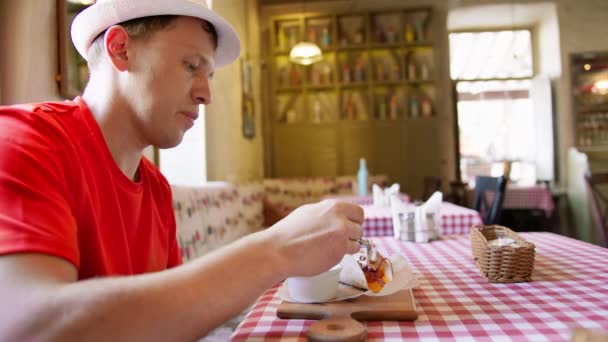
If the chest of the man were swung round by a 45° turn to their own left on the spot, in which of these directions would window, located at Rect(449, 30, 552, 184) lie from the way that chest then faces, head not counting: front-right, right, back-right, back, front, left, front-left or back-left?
front-left

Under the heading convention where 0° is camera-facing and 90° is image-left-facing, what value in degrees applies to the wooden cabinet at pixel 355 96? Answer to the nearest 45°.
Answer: approximately 0°

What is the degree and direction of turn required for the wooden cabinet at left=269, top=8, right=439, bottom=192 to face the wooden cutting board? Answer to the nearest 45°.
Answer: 0° — it already faces it

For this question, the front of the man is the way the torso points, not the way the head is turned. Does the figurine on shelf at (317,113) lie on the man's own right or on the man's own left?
on the man's own left

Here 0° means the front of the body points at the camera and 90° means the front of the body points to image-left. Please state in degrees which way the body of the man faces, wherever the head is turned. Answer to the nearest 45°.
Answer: approximately 315°

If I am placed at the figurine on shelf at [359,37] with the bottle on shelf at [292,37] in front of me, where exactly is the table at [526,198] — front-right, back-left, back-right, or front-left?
back-left

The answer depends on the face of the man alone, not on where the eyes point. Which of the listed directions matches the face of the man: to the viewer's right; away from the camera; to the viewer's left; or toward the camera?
to the viewer's right

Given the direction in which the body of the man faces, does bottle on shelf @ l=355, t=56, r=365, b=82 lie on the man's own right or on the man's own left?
on the man's own left

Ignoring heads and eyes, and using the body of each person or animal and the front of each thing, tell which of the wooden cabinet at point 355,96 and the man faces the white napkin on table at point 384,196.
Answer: the wooden cabinet

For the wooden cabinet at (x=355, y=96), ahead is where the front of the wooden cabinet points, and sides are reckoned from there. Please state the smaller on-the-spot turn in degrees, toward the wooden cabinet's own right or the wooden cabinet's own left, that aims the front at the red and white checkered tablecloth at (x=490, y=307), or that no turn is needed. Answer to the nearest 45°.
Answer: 0° — it already faces it
